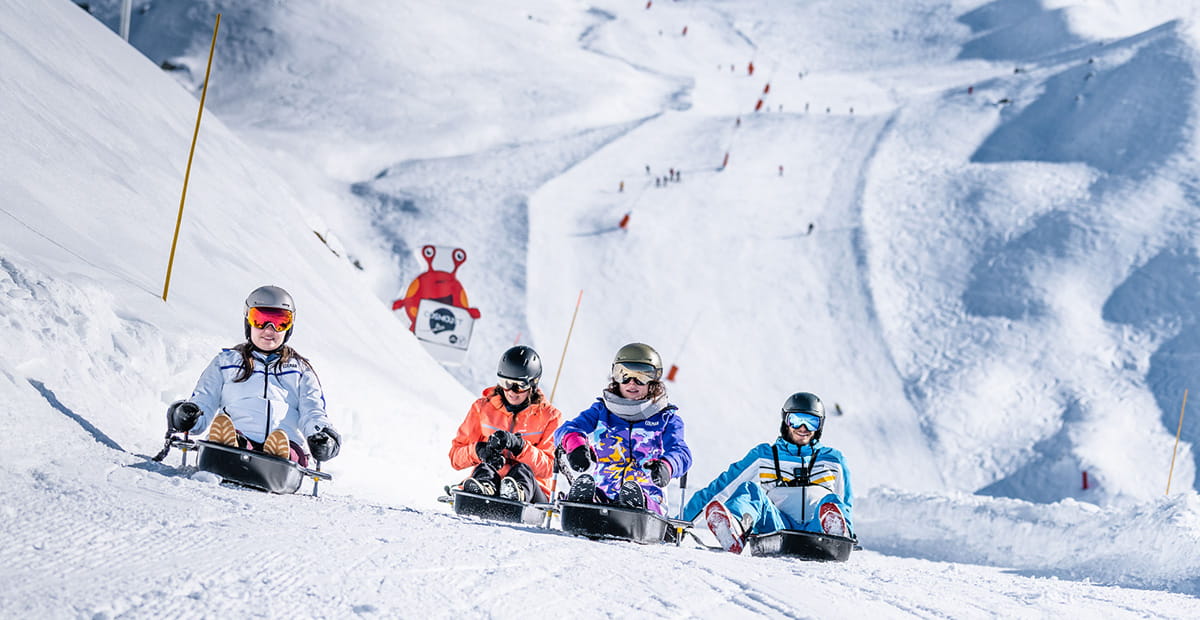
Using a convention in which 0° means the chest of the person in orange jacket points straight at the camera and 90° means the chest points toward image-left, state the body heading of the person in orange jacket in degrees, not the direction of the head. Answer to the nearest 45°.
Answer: approximately 0°

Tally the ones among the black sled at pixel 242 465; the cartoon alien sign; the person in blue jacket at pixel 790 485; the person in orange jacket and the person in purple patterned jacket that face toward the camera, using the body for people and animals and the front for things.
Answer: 5

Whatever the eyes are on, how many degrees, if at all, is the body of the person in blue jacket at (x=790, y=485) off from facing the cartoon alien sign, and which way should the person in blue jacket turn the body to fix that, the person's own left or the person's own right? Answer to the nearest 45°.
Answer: approximately 135° to the person's own right

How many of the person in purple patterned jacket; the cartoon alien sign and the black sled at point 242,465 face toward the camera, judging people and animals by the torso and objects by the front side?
3

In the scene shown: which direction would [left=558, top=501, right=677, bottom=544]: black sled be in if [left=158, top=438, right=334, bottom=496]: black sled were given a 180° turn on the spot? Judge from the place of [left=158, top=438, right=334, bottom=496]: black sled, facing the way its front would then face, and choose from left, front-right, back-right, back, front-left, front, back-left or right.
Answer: right

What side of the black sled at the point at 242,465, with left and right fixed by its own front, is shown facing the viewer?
front

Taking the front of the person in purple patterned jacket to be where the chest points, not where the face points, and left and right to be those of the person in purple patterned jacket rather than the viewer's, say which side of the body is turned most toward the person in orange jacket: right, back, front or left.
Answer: right

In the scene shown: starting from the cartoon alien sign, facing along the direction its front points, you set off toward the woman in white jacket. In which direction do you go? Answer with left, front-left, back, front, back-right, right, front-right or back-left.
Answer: front

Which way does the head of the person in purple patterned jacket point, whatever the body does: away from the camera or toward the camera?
toward the camera

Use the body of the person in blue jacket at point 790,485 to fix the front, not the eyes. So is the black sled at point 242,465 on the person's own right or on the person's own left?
on the person's own right

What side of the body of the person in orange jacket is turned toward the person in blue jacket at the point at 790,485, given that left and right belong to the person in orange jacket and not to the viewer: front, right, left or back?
left

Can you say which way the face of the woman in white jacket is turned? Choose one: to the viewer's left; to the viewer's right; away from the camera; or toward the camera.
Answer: toward the camera

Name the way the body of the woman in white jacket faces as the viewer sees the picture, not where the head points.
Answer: toward the camera

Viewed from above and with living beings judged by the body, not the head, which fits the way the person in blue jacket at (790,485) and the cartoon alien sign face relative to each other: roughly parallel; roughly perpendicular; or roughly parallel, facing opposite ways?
roughly parallel

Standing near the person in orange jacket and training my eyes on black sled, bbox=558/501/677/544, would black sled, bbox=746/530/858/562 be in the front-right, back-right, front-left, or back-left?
front-left

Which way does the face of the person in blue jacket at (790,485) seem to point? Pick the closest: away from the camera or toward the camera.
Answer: toward the camera

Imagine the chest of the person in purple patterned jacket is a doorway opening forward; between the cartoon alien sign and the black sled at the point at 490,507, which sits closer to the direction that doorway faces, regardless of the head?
the black sled

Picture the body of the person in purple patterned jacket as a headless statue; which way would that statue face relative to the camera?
toward the camera
